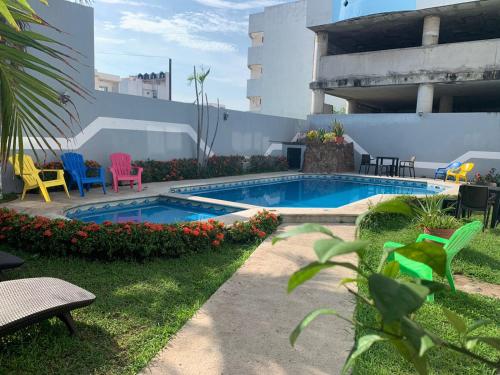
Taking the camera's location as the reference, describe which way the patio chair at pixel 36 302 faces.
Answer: facing away from the viewer and to the right of the viewer

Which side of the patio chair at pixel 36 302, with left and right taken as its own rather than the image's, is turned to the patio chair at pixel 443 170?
front

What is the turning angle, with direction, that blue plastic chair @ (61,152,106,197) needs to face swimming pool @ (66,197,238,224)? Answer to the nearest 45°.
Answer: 0° — it already faces it

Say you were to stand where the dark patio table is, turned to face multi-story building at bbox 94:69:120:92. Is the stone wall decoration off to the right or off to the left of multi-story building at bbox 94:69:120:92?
left

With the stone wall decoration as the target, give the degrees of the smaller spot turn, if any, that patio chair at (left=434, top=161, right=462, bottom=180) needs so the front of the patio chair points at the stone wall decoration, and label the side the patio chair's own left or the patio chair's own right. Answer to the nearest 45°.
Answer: approximately 45° to the patio chair's own right

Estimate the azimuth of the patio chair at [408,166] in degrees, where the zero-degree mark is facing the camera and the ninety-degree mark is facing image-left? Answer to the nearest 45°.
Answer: approximately 45°

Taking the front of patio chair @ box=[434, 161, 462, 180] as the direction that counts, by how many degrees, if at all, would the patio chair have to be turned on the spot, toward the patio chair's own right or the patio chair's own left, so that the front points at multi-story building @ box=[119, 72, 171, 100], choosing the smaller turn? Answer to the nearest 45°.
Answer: approximately 90° to the patio chair's own right

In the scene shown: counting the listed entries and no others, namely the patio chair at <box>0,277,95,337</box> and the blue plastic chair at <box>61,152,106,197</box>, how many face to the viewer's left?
0

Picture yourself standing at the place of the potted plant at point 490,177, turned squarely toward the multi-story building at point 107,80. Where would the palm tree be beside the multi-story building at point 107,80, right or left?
left

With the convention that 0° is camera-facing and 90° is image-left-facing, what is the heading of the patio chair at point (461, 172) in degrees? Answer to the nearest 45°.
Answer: approximately 45°

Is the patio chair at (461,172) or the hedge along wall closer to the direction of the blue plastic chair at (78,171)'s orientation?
the patio chair
